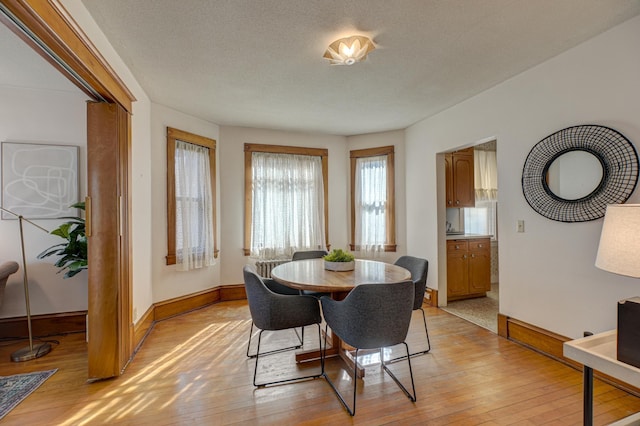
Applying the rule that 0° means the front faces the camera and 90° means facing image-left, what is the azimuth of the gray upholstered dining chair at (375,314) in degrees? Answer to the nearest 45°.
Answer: approximately 135°

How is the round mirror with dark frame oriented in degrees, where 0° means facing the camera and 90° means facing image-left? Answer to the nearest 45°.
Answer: approximately 45°

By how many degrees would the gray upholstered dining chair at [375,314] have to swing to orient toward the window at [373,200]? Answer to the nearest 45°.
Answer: approximately 45° to its right

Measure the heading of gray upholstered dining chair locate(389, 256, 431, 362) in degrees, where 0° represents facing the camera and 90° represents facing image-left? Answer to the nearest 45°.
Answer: approximately 45°

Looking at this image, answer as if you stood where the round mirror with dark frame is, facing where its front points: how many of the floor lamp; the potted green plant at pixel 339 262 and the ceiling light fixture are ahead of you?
3

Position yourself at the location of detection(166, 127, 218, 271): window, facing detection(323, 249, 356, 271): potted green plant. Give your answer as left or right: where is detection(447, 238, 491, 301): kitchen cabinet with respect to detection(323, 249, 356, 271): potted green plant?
left

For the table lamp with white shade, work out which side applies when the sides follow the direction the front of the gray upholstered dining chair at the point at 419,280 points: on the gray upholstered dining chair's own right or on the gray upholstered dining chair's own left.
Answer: on the gray upholstered dining chair's own left

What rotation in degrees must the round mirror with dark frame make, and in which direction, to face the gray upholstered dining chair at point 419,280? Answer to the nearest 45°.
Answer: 0° — it already faces it

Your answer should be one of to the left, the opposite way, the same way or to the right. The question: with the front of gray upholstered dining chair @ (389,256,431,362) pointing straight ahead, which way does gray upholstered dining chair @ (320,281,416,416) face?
to the right

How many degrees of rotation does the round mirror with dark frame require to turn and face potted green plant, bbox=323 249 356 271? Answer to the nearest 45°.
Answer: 0° — it already faces it
